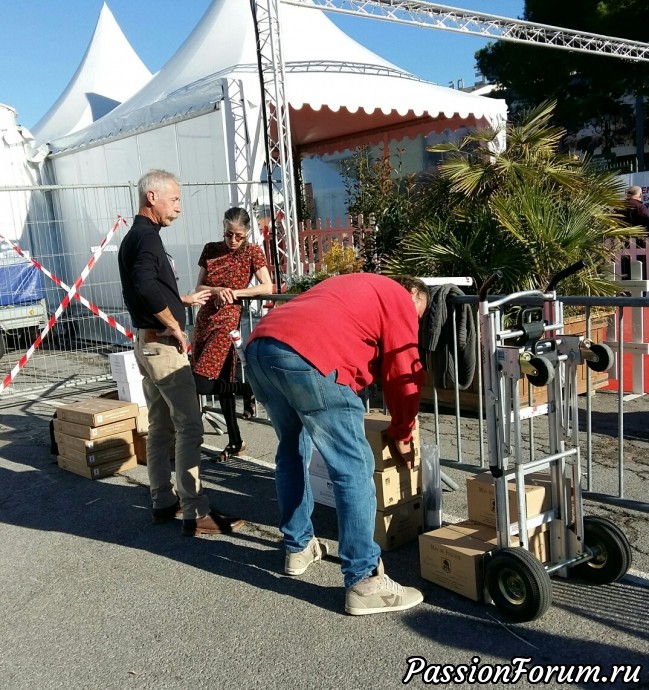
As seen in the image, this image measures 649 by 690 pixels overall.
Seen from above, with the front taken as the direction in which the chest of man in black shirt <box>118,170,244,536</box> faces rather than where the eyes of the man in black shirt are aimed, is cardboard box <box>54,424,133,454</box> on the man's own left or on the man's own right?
on the man's own left

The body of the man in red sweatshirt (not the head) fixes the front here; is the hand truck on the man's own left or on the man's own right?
on the man's own right

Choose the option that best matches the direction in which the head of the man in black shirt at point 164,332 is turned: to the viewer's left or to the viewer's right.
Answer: to the viewer's right

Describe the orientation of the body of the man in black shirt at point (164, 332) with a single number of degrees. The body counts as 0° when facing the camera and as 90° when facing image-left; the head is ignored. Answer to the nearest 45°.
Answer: approximately 270°

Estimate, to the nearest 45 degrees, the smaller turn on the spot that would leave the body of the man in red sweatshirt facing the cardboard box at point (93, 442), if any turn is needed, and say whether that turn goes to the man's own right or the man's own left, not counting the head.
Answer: approximately 90° to the man's own left

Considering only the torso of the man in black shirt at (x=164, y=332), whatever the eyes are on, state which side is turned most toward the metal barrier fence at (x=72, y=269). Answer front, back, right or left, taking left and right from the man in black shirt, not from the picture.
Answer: left

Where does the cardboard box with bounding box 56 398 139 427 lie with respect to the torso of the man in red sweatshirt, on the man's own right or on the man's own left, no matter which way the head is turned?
on the man's own left

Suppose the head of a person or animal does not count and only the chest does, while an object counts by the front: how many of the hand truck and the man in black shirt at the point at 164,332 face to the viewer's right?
1

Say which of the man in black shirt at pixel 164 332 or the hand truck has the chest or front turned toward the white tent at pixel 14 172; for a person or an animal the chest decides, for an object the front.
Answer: the hand truck

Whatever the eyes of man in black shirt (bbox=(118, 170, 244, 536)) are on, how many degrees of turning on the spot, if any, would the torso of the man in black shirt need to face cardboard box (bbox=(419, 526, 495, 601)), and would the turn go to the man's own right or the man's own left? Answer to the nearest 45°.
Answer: approximately 45° to the man's own right

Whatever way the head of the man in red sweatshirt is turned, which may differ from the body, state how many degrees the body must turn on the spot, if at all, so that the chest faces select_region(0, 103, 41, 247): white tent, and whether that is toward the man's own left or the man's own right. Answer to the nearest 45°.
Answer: approximately 90° to the man's own left

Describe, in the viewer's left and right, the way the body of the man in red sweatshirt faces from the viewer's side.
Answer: facing away from the viewer and to the right of the viewer

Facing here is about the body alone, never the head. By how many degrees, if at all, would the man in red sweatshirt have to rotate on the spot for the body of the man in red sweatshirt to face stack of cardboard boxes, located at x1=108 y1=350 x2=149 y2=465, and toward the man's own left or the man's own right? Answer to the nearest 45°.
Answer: approximately 90° to the man's own left
